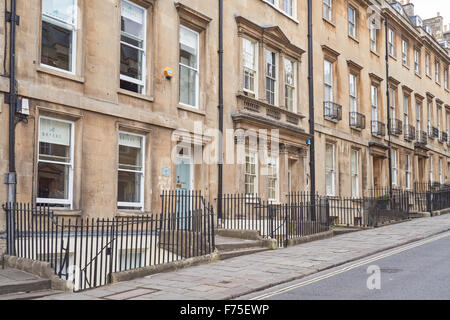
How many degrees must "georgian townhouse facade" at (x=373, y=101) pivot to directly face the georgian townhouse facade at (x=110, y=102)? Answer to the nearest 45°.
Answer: approximately 45° to its right

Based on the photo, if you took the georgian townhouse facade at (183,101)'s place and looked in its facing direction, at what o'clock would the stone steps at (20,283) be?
The stone steps is roughly at 2 o'clock from the georgian townhouse facade.

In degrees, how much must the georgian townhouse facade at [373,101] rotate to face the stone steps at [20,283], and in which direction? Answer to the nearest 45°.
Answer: approximately 45° to its right

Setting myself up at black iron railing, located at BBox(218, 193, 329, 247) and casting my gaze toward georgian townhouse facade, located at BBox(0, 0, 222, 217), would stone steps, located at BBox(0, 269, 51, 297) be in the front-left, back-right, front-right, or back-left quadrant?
front-left

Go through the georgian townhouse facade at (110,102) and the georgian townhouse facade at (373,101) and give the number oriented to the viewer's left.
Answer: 0
